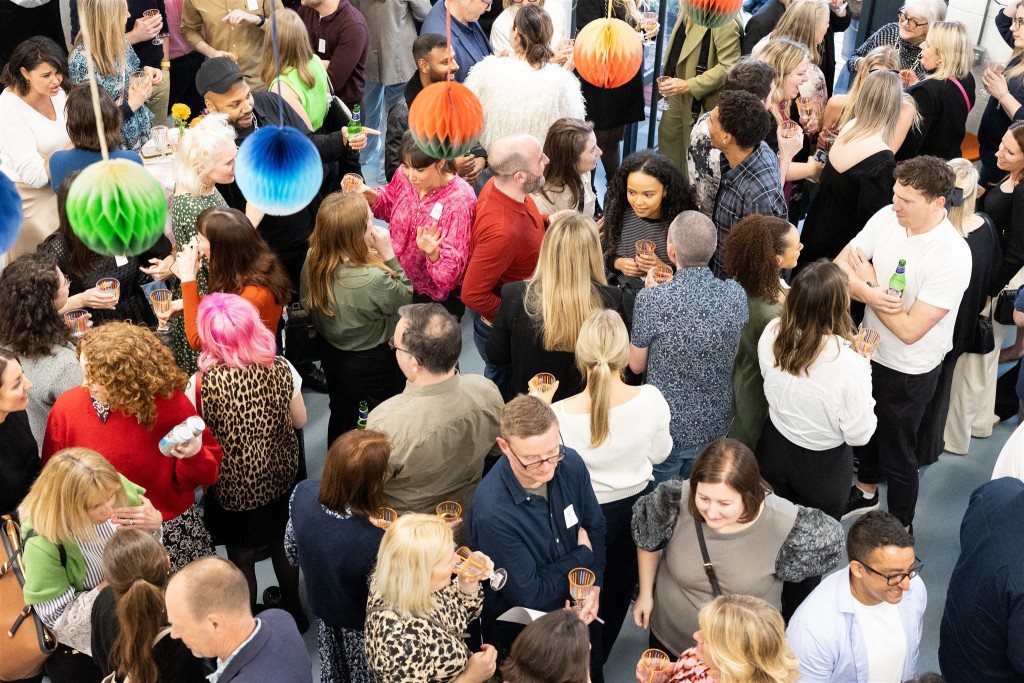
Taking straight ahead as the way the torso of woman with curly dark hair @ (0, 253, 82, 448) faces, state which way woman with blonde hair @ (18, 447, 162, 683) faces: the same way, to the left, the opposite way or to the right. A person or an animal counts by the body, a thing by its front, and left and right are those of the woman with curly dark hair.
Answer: to the right

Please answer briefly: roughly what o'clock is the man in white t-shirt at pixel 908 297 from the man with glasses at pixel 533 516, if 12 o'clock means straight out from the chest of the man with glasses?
The man in white t-shirt is roughly at 9 o'clock from the man with glasses.

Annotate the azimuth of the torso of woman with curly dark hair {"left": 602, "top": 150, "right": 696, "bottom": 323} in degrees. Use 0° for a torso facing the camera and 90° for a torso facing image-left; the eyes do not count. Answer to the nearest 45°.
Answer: approximately 0°

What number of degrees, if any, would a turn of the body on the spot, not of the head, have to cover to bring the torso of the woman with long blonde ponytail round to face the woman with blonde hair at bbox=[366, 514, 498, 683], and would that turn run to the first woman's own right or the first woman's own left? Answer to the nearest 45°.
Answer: approximately 135° to the first woman's own left

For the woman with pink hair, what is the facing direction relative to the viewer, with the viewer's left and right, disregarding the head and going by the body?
facing away from the viewer

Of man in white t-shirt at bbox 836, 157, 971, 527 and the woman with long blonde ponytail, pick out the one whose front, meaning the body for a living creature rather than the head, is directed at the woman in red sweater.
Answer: the man in white t-shirt

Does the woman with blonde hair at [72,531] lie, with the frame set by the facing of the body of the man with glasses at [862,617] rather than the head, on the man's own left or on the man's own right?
on the man's own right

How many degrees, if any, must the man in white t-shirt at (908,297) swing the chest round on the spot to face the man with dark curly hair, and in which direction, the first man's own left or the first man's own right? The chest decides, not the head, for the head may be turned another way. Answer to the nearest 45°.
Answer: approximately 90° to the first man's own right

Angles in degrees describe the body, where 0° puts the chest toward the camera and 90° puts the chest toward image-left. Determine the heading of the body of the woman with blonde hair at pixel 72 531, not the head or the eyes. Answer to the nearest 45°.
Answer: approximately 315°

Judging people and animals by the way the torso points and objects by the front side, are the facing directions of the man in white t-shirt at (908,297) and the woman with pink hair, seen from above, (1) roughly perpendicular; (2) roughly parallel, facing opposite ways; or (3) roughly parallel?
roughly perpendicular

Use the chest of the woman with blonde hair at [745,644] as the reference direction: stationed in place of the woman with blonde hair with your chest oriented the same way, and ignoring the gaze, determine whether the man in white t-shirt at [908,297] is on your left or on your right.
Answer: on your right
